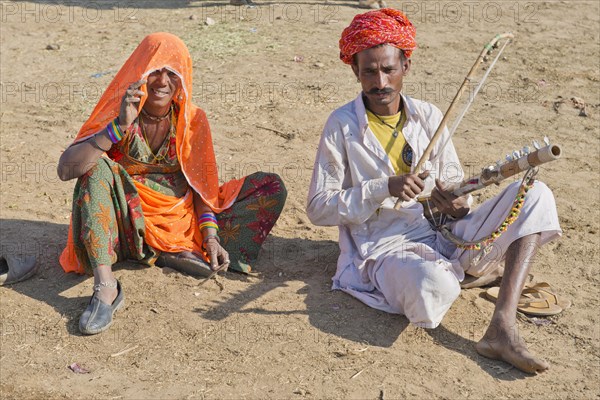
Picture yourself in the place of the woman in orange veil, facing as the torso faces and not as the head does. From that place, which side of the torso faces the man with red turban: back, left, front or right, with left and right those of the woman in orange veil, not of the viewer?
left

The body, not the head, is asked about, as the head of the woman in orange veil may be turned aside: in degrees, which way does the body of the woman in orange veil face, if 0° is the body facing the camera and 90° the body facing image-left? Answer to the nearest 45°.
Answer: approximately 0°

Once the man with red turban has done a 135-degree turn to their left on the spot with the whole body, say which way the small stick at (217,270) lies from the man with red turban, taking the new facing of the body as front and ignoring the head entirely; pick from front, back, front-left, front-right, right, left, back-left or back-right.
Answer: left

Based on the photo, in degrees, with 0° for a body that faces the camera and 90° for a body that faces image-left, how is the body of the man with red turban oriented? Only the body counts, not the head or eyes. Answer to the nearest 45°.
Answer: approximately 315°

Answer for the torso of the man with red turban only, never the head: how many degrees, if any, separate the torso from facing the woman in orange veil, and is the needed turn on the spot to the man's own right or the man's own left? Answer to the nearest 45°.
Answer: approximately 135° to the man's own right
